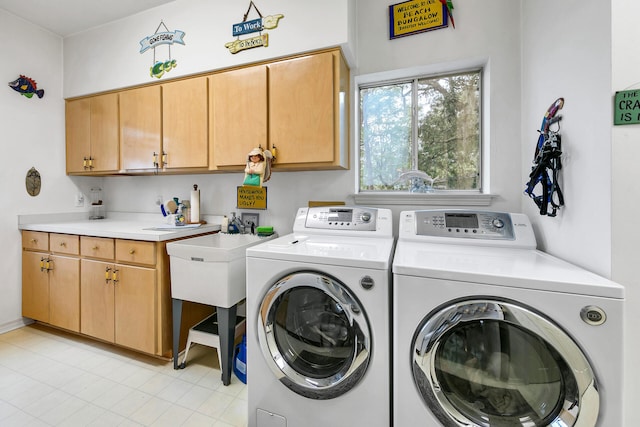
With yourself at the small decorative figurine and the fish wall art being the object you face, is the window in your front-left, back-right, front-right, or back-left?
back-right

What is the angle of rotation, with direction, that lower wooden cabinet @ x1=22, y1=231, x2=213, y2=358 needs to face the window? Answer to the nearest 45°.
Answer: approximately 90° to its left

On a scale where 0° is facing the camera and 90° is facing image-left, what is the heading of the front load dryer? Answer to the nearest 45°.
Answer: approximately 0°

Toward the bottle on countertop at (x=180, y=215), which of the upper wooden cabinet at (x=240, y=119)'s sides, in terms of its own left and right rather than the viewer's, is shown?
right

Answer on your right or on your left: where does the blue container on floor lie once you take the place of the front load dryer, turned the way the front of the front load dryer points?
on your right

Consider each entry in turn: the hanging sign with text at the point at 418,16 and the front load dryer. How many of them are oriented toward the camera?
2
